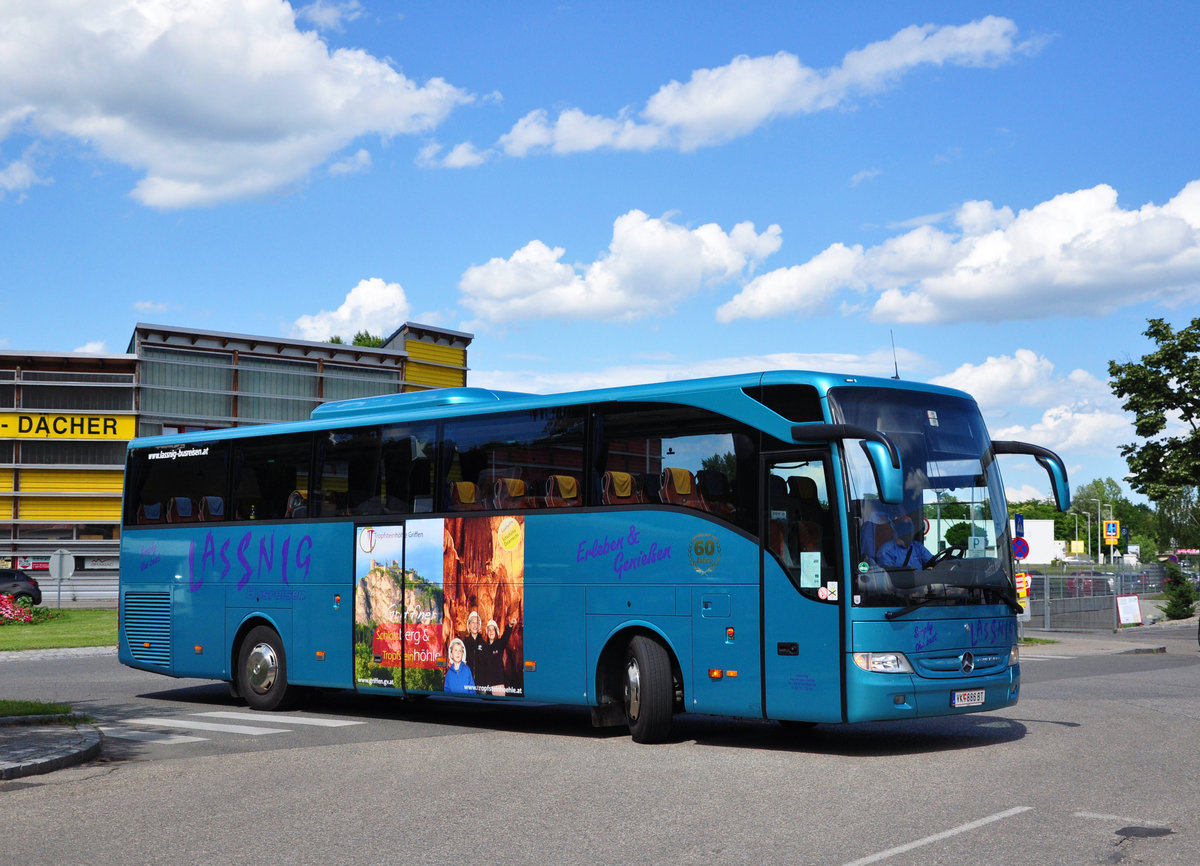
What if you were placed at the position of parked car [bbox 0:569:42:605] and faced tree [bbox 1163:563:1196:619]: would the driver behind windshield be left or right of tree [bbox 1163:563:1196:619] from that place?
right

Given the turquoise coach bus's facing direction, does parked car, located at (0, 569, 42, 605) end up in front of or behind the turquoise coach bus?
behind

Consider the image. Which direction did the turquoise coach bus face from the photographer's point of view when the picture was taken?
facing the viewer and to the right of the viewer

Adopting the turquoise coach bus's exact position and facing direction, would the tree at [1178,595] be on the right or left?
on its left

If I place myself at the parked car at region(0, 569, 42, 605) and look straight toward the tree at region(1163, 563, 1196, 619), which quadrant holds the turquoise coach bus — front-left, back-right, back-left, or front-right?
front-right
